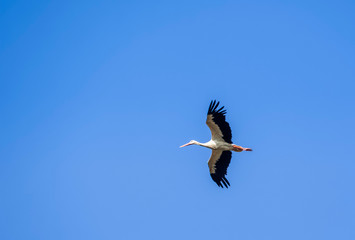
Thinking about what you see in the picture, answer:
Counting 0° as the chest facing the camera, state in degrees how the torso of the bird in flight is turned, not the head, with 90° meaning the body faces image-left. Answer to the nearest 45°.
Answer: approximately 90°
